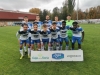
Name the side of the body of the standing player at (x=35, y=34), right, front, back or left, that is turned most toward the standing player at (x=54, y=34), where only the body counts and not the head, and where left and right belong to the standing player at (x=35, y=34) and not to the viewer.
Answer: left

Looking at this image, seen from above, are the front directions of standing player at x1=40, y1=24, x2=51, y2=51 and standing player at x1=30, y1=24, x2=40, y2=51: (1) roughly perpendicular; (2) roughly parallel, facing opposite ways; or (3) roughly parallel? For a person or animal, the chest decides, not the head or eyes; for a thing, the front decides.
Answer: roughly parallel

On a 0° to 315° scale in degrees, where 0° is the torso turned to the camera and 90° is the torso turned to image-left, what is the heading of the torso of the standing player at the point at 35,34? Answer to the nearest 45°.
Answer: approximately 0°

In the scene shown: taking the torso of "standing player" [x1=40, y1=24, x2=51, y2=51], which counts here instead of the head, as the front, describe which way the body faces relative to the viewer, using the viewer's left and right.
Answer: facing the viewer

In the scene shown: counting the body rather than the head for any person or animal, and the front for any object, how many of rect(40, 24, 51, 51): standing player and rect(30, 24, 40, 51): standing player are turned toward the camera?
2
